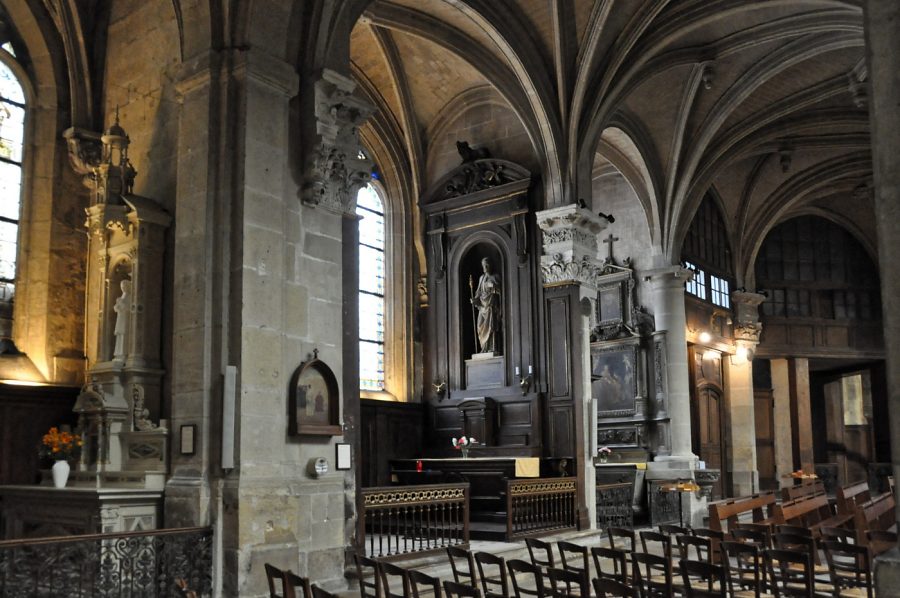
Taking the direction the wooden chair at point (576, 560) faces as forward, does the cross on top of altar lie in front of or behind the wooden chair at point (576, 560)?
in front

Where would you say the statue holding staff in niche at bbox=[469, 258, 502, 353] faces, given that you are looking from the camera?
facing the viewer and to the left of the viewer

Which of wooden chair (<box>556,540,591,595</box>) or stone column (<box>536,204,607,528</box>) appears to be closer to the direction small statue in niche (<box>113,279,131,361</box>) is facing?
the wooden chair

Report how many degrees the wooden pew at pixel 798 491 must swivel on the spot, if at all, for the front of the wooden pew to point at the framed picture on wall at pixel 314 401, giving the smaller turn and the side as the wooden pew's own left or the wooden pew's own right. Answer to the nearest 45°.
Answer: approximately 90° to the wooden pew's own left

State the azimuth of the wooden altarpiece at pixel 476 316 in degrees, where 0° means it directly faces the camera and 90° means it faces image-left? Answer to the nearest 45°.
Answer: approximately 45°

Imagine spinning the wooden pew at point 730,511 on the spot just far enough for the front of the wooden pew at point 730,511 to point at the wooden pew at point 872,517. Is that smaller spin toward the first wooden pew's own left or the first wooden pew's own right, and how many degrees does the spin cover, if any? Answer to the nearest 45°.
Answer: approximately 90° to the first wooden pew's own right

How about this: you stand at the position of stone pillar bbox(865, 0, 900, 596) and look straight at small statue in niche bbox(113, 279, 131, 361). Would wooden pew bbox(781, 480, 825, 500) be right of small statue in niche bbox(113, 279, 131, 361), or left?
right

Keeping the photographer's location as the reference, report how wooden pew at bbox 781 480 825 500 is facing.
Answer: facing away from the viewer and to the left of the viewer

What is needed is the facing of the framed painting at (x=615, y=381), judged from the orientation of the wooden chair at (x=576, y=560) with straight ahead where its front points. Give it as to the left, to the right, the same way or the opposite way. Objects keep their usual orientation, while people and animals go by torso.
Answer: the opposite way

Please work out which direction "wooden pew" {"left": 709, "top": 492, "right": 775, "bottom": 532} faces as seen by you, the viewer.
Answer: facing away from the viewer and to the left of the viewer

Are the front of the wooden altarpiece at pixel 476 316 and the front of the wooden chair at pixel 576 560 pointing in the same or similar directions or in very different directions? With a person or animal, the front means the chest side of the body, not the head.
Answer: very different directions

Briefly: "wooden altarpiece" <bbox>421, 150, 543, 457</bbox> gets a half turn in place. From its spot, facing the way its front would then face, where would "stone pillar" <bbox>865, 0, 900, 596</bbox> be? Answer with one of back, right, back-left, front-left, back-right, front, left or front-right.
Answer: back-right
